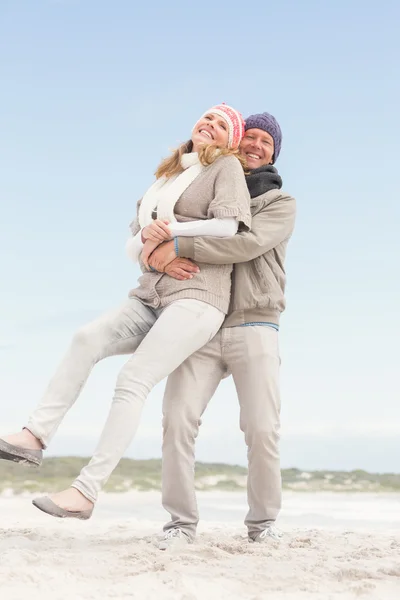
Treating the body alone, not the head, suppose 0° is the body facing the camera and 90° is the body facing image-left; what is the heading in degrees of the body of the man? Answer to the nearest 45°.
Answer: approximately 45°

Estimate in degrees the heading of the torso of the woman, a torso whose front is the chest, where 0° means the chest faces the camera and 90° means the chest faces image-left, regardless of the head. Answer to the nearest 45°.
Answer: approximately 45°
